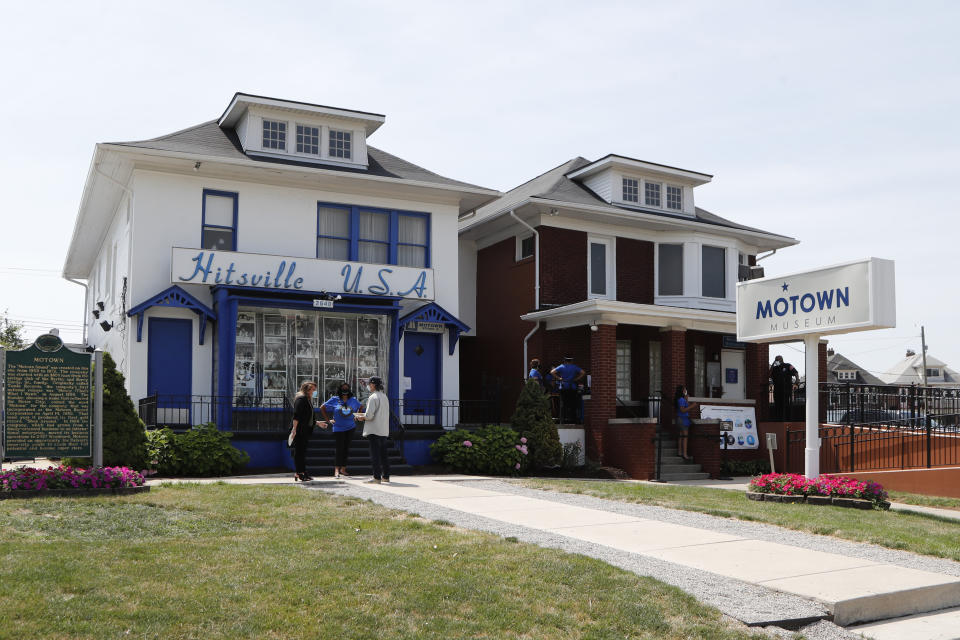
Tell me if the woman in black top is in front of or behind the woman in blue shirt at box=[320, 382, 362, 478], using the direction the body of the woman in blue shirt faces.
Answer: in front

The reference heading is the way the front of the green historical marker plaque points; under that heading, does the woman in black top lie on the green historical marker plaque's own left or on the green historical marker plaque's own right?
on the green historical marker plaque's own left

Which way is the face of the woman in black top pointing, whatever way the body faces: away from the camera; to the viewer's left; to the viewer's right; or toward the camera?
to the viewer's right

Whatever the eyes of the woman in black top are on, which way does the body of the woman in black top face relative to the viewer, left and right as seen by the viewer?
facing to the right of the viewer

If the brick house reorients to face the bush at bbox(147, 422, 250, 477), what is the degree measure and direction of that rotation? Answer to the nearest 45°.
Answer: approximately 90° to its right

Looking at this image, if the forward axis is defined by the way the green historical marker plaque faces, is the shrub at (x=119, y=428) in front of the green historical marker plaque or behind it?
behind

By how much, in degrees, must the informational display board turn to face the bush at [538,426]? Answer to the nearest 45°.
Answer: approximately 45° to its right

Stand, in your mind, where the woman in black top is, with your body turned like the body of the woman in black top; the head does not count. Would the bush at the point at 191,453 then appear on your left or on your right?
on your left
